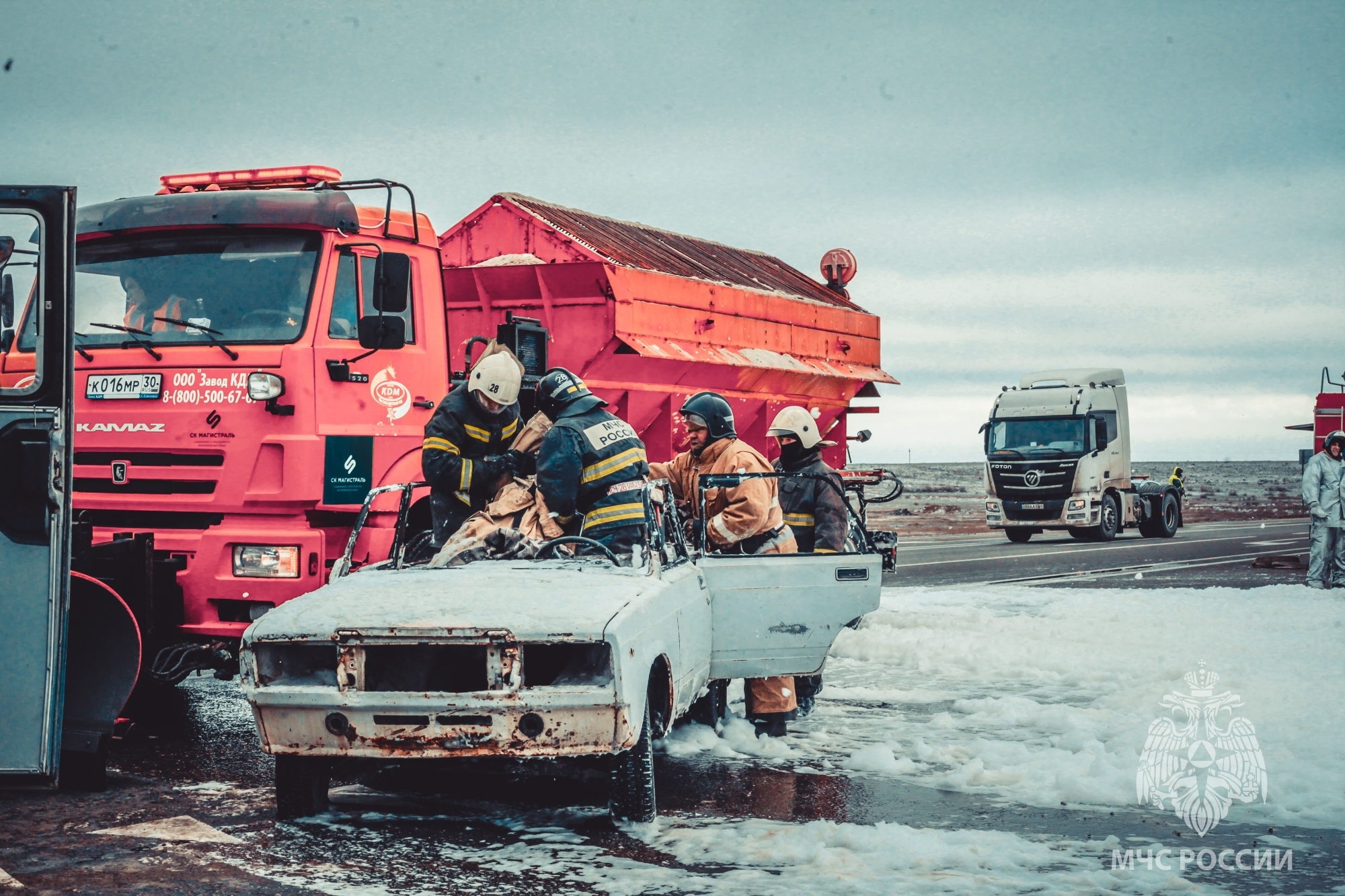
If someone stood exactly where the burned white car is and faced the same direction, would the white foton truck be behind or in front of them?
behind

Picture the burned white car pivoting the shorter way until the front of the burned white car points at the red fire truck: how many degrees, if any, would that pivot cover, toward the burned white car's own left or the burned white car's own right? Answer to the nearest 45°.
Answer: approximately 135° to the burned white car's own left

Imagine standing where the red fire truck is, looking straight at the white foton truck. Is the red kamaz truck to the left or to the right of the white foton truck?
left

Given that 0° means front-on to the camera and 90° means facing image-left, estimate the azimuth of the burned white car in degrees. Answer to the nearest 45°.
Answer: approximately 0°

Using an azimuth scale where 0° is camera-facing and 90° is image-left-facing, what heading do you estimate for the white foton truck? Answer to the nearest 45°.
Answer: approximately 45°

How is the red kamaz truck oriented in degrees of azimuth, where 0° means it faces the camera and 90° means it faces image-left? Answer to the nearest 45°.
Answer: approximately 45°

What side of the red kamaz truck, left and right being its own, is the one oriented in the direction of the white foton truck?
back

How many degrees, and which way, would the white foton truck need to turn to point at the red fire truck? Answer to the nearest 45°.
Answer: approximately 135° to its left

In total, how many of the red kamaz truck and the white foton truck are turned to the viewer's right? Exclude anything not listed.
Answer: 0

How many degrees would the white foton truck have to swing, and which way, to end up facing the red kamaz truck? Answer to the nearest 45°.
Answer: approximately 45° to its left

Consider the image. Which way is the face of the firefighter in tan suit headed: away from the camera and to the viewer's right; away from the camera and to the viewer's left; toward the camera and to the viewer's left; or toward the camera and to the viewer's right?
toward the camera and to the viewer's left

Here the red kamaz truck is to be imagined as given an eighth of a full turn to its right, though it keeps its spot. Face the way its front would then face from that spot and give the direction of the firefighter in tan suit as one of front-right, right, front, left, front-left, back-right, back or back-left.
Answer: left

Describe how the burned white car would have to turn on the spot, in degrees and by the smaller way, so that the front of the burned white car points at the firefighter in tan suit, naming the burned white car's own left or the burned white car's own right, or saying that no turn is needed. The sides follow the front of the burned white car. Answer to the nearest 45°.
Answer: approximately 135° to the burned white car's own left
